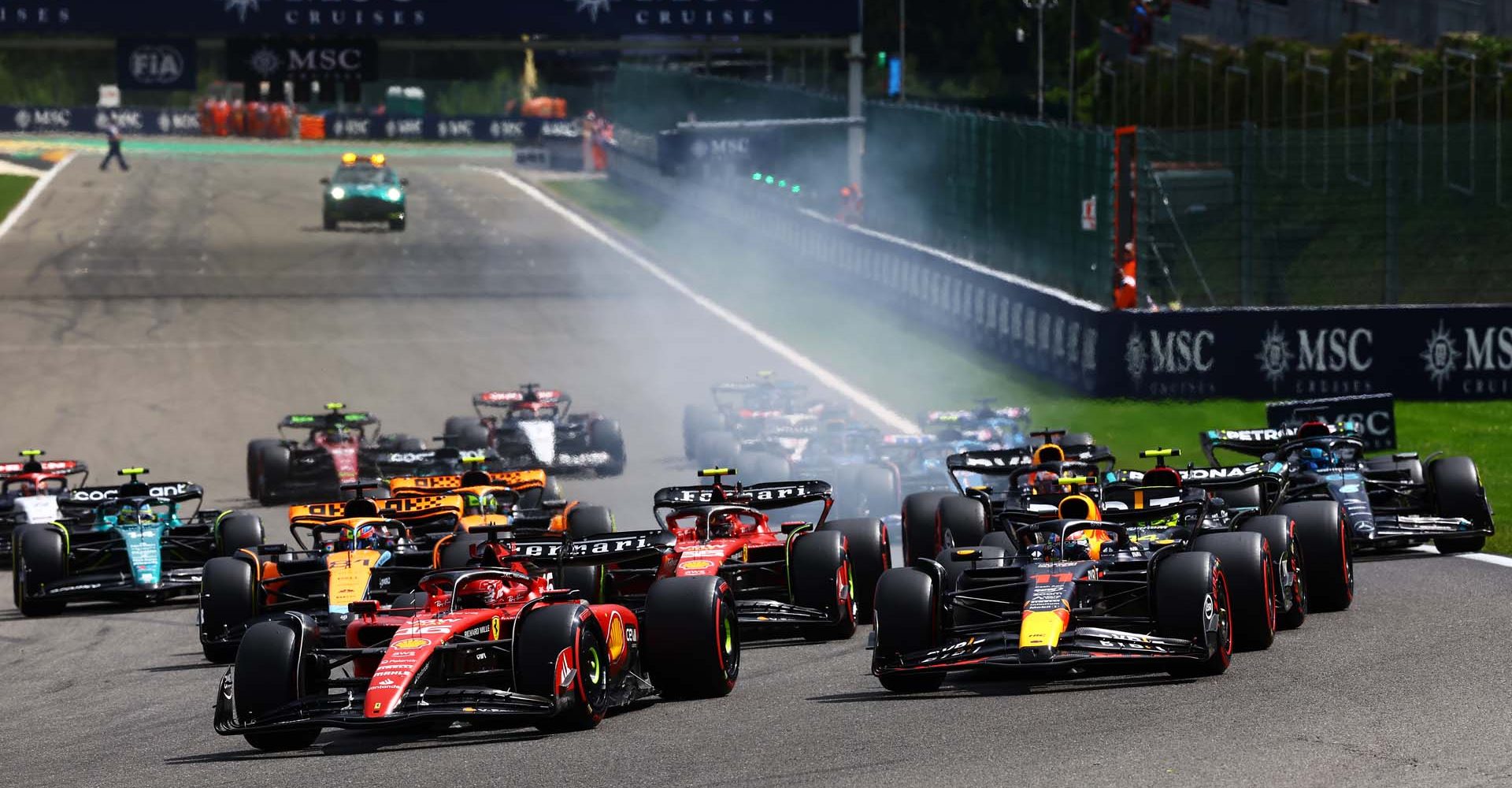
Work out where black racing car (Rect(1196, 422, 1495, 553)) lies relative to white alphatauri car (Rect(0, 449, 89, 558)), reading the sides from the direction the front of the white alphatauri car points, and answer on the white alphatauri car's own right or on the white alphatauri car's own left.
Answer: on the white alphatauri car's own left

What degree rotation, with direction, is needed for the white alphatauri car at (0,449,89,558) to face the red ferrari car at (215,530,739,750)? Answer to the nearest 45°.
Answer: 0° — it already faces it

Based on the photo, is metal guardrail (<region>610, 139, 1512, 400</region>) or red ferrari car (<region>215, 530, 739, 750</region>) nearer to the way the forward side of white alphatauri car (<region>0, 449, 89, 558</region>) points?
the red ferrari car

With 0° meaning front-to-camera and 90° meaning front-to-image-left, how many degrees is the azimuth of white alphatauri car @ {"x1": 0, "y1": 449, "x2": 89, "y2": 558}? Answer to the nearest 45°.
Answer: approximately 0°

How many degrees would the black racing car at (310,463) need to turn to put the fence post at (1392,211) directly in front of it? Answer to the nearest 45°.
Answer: approximately 90° to its left

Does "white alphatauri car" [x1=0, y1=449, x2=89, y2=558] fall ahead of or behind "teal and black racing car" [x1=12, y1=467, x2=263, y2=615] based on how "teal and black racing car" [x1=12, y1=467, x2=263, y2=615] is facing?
behind

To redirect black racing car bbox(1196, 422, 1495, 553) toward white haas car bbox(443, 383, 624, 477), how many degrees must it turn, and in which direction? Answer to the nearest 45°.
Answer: approximately 180°

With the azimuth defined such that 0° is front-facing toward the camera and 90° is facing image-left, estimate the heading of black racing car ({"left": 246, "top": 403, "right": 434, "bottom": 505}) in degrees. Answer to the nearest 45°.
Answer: approximately 0°

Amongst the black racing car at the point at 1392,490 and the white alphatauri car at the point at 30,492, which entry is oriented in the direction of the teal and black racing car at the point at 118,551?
the white alphatauri car

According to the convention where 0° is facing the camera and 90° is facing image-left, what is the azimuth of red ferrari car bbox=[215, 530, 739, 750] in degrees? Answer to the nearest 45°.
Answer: approximately 45°

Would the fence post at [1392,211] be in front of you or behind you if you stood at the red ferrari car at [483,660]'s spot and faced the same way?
behind
